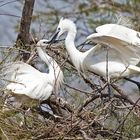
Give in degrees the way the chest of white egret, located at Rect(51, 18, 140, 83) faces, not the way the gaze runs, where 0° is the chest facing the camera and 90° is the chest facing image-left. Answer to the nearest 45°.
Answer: approximately 90°

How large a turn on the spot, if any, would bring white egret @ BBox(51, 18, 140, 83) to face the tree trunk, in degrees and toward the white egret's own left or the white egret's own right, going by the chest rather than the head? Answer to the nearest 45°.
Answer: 0° — it already faces it
